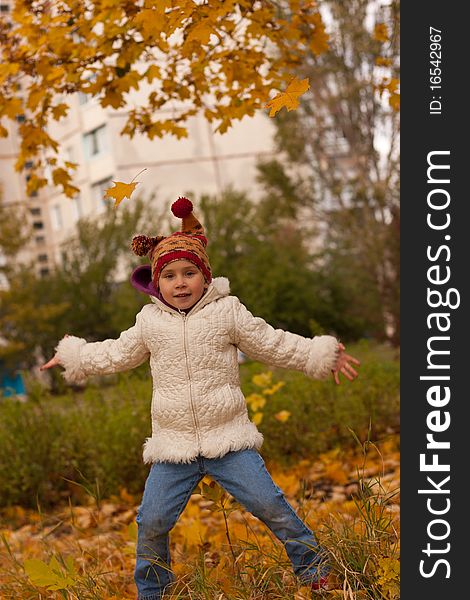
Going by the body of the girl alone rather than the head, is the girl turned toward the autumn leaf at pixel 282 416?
no

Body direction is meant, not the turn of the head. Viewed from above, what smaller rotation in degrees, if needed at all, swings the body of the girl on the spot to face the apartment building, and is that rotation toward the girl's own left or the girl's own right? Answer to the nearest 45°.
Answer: approximately 180°

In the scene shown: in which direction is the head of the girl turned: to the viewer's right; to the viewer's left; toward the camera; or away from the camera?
toward the camera

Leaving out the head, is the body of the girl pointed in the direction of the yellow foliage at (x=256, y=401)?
no

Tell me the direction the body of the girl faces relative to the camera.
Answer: toward the camera

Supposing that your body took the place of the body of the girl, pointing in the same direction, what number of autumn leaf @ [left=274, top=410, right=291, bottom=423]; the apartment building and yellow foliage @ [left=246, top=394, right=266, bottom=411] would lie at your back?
3

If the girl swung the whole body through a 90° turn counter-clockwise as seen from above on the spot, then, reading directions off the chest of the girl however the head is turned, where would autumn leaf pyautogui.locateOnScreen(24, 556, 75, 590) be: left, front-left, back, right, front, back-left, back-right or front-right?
back
